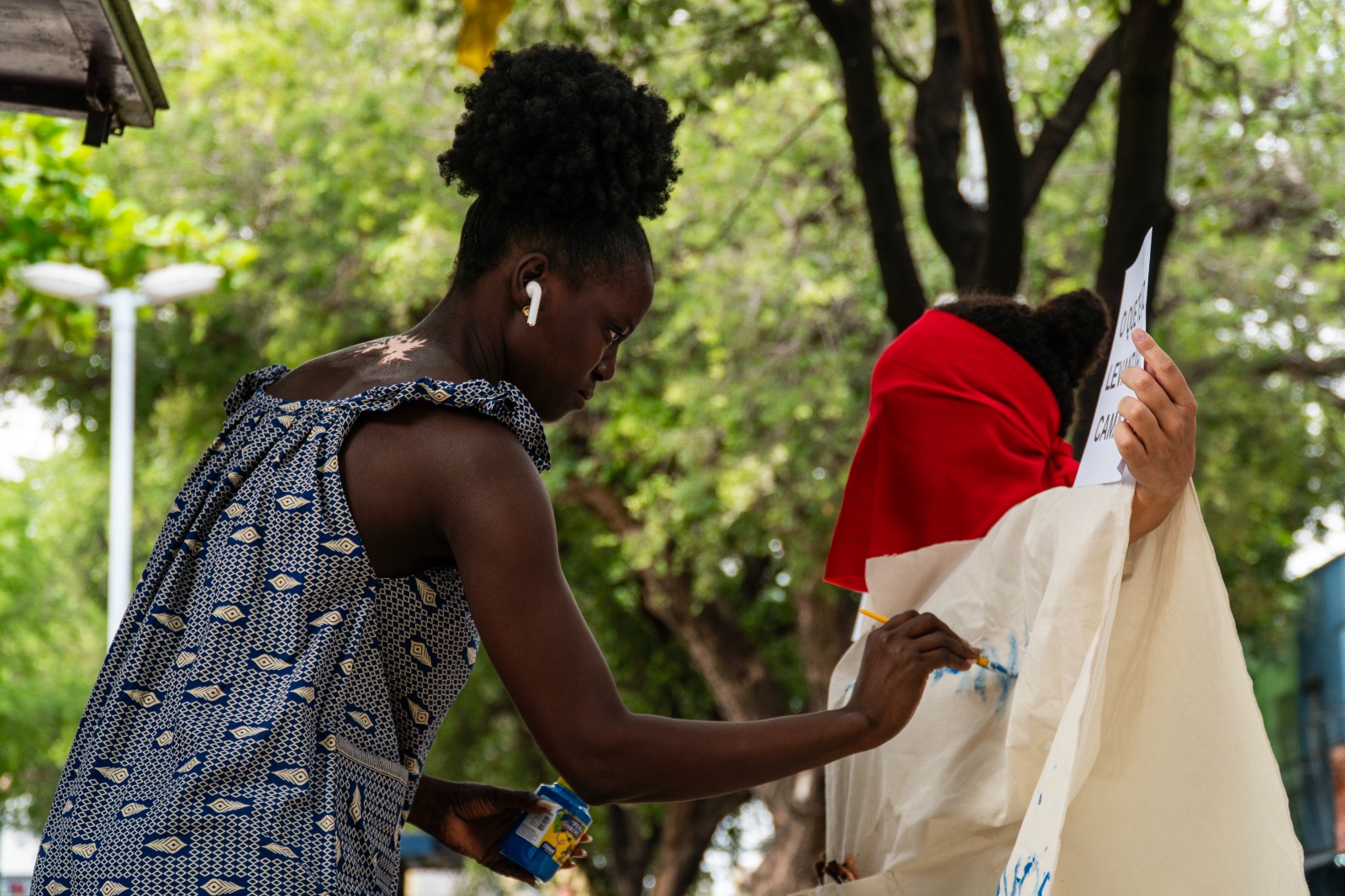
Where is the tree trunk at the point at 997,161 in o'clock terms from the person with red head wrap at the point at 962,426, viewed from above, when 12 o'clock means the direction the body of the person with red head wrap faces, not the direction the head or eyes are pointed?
The tree trunk is roughly at 3 o'clock from the person with red head wrap.

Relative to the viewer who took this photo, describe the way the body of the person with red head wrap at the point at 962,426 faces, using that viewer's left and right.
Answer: facing to the left of the viewer

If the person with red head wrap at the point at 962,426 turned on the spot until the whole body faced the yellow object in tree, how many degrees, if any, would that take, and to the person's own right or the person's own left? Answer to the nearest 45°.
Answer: approximately 45° to the person's own right

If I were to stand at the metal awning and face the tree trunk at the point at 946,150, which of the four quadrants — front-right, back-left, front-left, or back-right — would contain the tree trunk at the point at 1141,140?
front-right

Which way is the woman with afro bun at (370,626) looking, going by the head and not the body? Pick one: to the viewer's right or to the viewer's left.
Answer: to the viewer's right

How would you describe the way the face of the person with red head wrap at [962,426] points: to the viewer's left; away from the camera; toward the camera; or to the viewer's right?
to the viewer's left

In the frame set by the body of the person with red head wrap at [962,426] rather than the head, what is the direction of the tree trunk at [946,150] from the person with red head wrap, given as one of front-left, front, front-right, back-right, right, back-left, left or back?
right

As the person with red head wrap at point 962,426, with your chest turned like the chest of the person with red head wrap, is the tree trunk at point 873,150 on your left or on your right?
on your right

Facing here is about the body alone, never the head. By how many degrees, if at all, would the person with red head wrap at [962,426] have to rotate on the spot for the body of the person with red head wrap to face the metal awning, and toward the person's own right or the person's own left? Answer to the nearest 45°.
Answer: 0° — they already face it
